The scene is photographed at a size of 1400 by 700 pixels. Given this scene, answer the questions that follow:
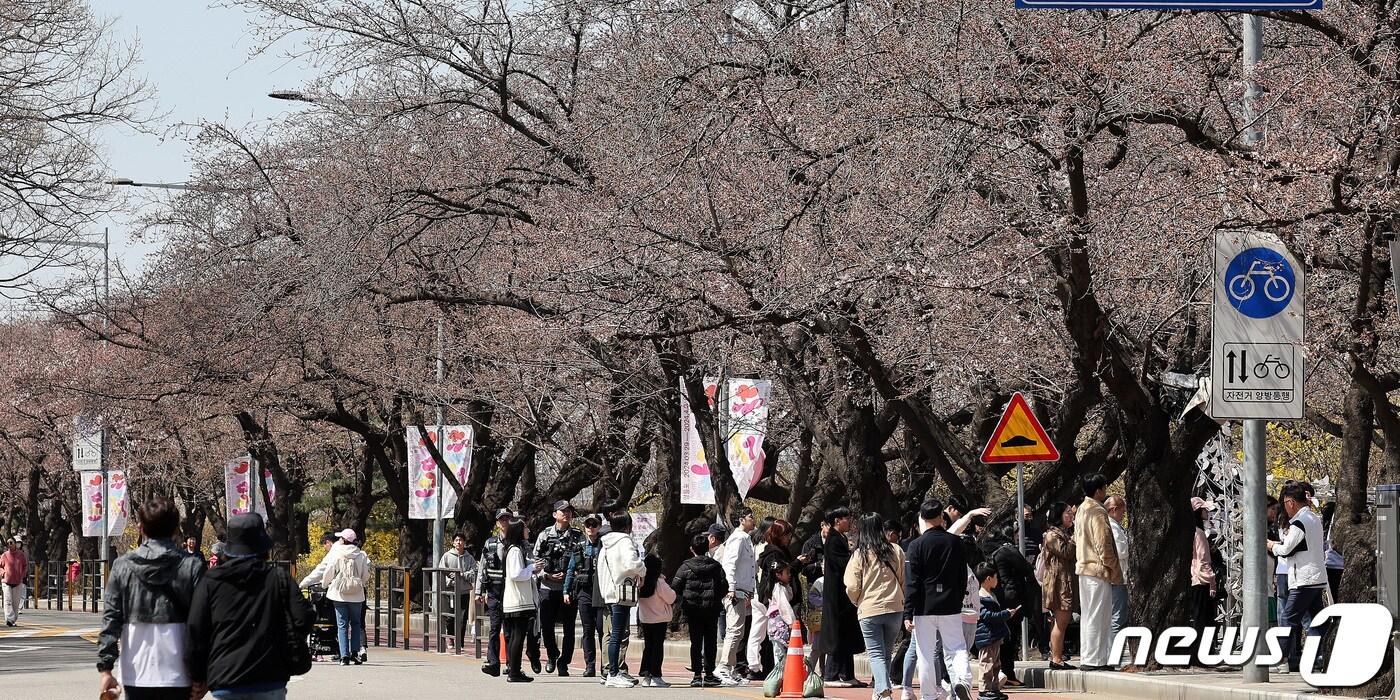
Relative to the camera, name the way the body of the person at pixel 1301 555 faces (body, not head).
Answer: to the viewer's left

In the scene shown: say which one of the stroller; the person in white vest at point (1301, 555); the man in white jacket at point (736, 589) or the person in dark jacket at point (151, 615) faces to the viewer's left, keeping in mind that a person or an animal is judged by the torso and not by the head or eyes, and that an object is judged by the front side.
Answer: the person in white vest at point (1301, 555)

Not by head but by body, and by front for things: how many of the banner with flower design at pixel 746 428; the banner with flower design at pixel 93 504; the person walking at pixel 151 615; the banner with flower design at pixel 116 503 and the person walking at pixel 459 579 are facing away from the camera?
1

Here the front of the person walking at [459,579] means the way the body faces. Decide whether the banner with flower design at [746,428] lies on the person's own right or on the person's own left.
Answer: on the person's own left

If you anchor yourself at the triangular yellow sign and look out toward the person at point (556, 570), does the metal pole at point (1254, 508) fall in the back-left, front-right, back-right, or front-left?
back-left

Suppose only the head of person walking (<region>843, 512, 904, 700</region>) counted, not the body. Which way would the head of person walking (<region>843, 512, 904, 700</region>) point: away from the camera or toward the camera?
away from the camera

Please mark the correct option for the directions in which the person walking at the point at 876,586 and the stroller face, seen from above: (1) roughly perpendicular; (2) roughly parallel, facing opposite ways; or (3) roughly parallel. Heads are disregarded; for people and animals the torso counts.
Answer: roughly parallel

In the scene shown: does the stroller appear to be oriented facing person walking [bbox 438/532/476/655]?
no

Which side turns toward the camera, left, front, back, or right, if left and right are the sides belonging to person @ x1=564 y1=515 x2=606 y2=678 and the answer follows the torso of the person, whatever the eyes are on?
front

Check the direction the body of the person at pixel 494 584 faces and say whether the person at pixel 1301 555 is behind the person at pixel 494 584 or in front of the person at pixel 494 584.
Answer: in front

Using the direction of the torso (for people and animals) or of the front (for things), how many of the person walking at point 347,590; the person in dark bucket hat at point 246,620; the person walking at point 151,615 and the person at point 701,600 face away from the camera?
4

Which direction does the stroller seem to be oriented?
away from the camera

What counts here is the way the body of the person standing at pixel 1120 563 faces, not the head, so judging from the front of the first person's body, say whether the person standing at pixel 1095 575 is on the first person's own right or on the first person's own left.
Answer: on the first person's own right

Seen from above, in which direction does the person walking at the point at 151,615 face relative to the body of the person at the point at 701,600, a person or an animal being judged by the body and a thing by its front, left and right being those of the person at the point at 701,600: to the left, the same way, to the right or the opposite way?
the same way

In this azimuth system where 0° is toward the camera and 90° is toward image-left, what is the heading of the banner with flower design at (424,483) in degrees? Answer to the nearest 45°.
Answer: approximately 0°

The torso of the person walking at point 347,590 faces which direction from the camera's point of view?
away from the camera

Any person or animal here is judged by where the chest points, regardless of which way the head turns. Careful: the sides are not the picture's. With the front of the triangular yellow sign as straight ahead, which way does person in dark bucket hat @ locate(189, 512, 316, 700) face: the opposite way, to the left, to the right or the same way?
the opposite way
